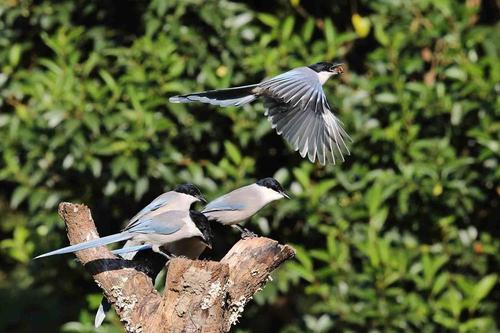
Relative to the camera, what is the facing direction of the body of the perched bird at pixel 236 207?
to the viewer's right

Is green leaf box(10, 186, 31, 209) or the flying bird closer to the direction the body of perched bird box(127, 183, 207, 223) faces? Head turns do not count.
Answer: the flying bird

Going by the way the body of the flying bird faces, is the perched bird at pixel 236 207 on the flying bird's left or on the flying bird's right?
on the flying bird's right

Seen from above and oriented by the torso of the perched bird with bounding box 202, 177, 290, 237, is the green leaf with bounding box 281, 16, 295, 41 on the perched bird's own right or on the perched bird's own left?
on the perched bird's own left

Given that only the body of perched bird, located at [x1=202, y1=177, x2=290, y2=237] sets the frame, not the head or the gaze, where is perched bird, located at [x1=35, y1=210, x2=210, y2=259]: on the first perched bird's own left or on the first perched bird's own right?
on the first perched bird's own right

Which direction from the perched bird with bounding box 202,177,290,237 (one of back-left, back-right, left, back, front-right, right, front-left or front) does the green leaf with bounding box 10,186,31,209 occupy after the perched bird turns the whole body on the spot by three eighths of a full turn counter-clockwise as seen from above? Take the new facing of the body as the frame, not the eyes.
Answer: front

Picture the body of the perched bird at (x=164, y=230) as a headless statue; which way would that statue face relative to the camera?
to the viewer's right

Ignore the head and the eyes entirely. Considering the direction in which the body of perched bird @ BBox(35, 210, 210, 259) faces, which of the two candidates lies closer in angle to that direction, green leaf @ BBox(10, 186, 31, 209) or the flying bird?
the flying bird

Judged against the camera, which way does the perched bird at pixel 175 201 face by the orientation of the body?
to the viewer's right

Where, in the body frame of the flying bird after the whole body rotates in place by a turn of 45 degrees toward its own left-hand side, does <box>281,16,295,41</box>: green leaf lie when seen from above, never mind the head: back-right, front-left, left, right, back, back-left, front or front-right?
front-left

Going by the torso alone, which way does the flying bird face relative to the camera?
to the viewer's right
